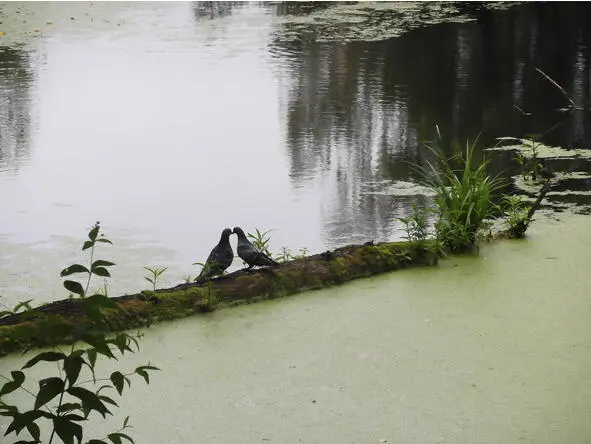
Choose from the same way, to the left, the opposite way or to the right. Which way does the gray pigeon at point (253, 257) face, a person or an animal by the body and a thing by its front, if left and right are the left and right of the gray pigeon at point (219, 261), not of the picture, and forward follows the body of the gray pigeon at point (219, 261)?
the opposite way

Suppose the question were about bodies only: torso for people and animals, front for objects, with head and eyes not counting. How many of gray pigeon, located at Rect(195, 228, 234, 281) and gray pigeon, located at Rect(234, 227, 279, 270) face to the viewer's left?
1

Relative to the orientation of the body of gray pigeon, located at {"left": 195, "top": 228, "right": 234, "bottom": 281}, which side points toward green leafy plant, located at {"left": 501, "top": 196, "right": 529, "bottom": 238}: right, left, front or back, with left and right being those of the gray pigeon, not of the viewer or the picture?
front

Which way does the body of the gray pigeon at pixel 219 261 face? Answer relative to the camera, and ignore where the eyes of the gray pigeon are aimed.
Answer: to the viewer's right

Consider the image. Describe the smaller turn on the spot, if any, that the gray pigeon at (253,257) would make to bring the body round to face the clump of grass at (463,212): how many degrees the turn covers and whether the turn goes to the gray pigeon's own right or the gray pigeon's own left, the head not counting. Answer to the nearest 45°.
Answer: approximately 135° to the gray pigeon's own right

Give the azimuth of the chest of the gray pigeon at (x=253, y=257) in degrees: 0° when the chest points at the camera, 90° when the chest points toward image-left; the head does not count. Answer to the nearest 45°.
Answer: approximately 90°

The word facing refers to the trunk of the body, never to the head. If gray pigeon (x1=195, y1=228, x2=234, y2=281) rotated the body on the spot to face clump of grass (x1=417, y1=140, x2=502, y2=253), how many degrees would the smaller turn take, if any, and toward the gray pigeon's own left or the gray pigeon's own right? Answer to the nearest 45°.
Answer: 0° — it already faces it

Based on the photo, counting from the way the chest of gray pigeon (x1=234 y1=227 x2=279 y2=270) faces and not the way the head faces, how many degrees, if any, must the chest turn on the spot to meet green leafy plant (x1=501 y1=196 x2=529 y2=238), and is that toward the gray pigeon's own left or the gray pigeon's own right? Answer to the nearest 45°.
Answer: approximately 135° to the gray pigeon's own right

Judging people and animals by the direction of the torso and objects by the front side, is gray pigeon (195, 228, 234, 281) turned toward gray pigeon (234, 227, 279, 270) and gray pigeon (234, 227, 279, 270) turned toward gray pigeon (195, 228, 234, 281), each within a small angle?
yes
